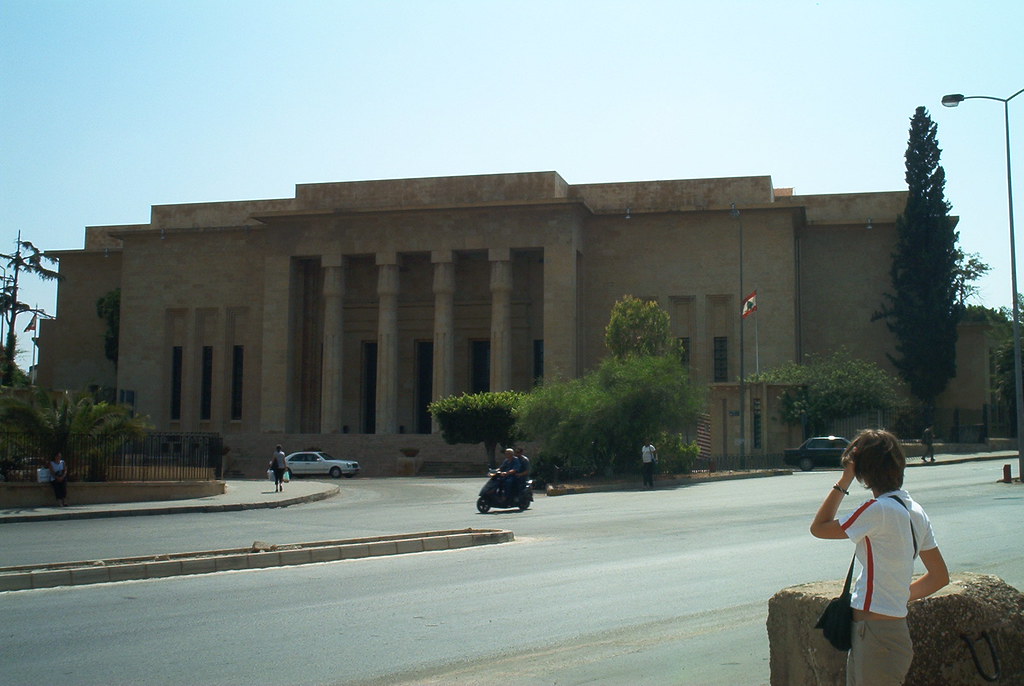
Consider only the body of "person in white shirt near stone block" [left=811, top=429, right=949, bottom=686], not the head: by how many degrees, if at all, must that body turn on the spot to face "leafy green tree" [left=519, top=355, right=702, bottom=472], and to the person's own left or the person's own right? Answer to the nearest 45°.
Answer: approximately 45° to the person's own right

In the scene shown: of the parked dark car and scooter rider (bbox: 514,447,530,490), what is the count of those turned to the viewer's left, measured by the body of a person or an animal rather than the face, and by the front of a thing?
2

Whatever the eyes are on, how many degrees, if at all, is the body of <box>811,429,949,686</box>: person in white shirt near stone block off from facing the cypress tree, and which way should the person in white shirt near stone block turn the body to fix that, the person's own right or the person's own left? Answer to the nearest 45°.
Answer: approximately 45° to the person's own right

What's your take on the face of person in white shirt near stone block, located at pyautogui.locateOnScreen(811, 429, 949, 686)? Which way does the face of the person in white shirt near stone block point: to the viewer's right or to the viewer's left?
to the viewer's left

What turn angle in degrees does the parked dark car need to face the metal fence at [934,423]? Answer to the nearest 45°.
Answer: approximately 135° to its right

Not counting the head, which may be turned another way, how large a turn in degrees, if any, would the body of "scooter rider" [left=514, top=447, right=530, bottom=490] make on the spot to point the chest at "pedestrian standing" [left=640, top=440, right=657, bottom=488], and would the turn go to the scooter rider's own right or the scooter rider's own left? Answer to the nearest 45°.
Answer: approximately 135° to the scooter rider's own right

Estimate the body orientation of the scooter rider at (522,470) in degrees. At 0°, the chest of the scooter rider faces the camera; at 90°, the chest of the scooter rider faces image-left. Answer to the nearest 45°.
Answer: approximately 90°

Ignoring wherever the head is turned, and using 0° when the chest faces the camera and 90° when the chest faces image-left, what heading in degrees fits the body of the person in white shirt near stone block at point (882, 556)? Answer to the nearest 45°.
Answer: approximately 135°

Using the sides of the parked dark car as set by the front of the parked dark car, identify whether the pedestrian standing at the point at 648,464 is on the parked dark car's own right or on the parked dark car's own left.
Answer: on the parked dark car's own left

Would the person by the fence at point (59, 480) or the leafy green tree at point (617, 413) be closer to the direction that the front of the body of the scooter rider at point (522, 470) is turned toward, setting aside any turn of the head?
the person by the fence
